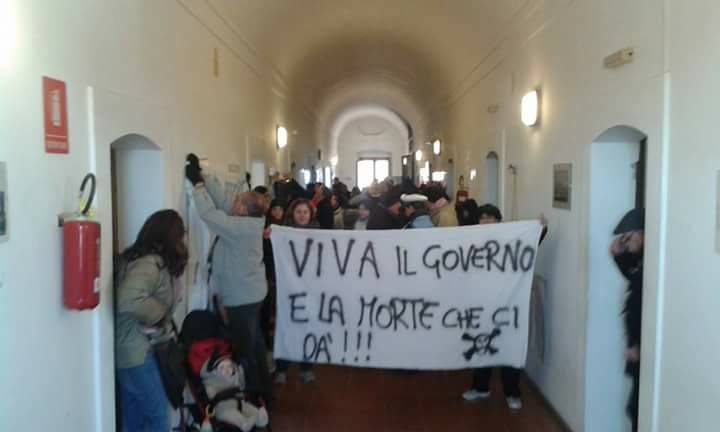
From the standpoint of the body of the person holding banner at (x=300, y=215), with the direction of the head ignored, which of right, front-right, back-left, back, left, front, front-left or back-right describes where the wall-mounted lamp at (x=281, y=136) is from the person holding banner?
back

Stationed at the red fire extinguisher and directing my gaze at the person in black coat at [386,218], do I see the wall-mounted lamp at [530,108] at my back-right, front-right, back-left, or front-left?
front-right

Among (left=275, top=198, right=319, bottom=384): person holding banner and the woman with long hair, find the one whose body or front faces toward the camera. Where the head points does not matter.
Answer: the person holding banner

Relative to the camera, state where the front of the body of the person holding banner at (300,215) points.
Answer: toward the camera

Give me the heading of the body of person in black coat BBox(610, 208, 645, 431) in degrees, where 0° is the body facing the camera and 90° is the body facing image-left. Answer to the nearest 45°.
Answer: approximately 90°

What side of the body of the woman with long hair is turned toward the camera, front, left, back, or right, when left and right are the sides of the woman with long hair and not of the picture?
right

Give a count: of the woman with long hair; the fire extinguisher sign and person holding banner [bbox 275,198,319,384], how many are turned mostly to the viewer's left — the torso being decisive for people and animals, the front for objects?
0

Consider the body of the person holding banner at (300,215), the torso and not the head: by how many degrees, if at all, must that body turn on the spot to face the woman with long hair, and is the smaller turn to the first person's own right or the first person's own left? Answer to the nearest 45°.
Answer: approximately 45° to the first person's own right

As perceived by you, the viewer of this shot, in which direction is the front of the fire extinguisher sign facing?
facing the viewer and to the right of the viewer
